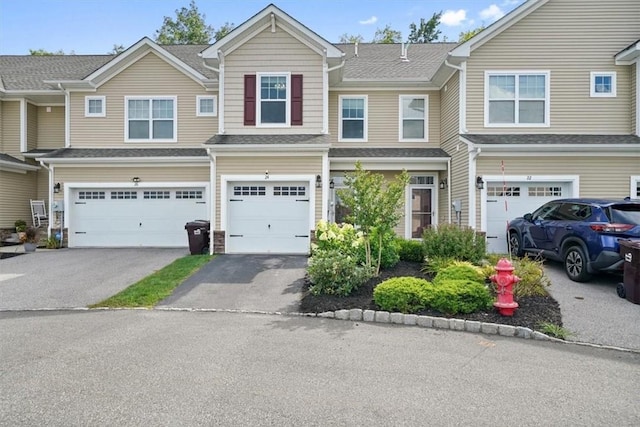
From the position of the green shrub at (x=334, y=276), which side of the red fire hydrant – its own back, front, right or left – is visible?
right

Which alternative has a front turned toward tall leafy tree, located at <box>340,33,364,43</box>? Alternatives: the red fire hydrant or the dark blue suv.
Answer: the dark blue suv

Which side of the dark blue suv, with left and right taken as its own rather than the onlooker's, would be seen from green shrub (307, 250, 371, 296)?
left

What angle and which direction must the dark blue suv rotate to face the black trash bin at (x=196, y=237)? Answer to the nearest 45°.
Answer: approximately 45° to its left

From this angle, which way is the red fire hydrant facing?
toward the camera

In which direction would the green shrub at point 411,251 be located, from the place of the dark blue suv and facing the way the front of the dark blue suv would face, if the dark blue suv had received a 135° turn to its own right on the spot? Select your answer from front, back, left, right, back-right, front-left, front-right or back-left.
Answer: back

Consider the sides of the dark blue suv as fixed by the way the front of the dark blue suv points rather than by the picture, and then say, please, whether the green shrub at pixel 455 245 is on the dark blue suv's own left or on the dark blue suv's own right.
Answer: on the dark blue suv's own left

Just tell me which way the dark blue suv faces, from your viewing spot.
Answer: facing away from the viewer and to the left of the viewer

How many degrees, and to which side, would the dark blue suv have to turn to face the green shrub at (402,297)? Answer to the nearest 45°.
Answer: approximately 90° to its left

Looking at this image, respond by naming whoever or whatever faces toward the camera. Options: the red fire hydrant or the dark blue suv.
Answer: the red fire hydrant

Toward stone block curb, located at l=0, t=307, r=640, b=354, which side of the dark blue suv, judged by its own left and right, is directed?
left

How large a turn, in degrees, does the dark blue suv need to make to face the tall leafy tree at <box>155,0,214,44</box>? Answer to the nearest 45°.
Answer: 0° — it already faces it

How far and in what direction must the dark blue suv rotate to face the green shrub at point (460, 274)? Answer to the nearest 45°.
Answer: approximately 90° to its left
